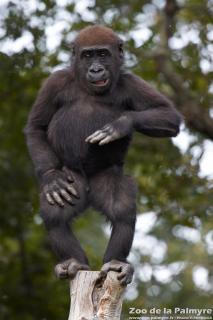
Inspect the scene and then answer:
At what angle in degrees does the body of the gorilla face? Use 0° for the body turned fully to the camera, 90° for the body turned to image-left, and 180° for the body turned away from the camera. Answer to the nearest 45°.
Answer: approximately 0°
